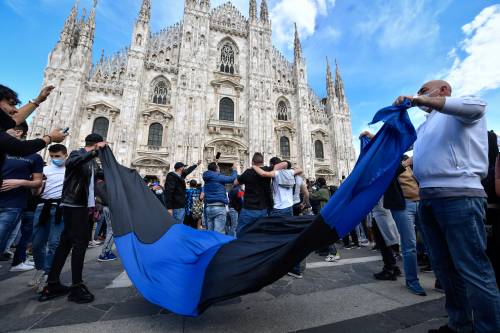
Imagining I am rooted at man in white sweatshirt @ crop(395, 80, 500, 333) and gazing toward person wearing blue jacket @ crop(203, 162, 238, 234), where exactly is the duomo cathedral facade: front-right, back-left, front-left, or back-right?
front-right

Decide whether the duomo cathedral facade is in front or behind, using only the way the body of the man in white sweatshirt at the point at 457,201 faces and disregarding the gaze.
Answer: in front

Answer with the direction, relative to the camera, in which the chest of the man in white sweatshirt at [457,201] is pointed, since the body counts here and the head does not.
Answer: to the viewer's left

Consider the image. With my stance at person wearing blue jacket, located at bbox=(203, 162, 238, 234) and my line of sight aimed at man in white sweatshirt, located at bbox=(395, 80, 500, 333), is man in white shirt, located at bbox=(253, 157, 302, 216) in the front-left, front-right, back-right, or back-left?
front-left

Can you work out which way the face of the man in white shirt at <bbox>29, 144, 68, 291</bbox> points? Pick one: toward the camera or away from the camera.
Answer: toward the camera

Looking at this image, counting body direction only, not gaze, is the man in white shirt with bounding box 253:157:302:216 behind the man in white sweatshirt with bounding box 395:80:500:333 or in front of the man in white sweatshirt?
in front

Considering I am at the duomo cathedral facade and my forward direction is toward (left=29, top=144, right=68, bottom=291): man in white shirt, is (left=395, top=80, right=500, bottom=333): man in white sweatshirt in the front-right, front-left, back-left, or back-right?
front-left
